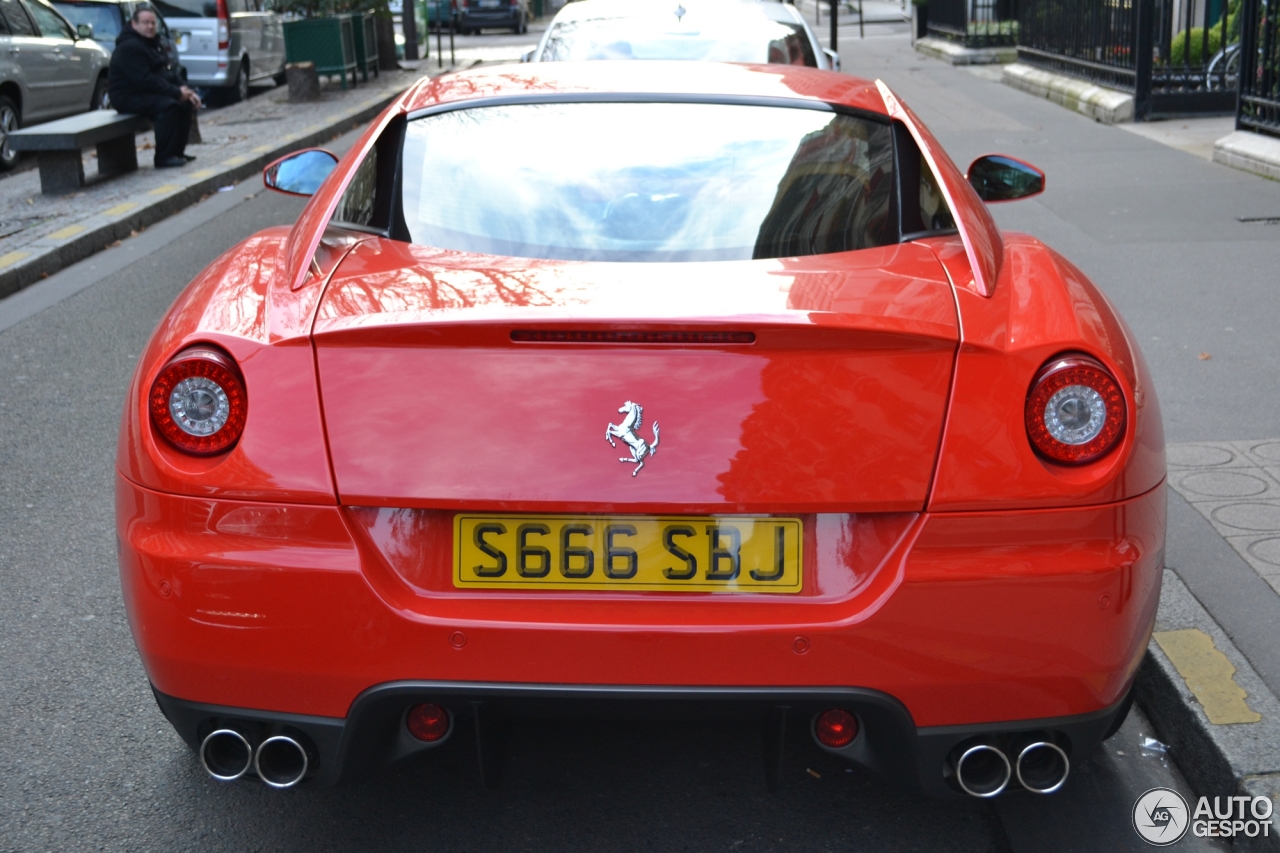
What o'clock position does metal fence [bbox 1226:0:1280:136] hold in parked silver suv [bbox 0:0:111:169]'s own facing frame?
The metal fence is roughly at 3 o'clock from the parked silver suv.

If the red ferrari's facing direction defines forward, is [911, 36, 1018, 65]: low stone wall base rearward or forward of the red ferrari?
forward

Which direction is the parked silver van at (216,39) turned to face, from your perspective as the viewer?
facing away from the viewer and to the right of the viewer

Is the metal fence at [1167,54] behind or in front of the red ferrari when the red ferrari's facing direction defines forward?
in front

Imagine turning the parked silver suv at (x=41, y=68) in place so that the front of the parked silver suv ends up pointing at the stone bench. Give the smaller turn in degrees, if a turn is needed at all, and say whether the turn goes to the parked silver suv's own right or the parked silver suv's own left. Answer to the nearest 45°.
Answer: approximately 135° to the parked silver suv's own right

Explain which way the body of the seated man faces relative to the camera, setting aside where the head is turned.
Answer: to the viewer's right

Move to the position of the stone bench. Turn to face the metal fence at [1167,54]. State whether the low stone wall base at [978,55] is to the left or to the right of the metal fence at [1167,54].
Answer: left

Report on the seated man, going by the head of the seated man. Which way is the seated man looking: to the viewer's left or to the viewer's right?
to the viewer's right

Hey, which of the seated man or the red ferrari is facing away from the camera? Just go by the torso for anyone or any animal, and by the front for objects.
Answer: the red ferrari

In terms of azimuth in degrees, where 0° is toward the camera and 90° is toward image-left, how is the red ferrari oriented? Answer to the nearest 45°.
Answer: approximately 180°

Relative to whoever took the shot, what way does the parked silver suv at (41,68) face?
facing away from the viewer and to the right of the viewer

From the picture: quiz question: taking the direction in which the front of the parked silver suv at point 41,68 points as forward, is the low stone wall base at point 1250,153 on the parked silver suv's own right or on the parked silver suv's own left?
on the parked silver suv's own right

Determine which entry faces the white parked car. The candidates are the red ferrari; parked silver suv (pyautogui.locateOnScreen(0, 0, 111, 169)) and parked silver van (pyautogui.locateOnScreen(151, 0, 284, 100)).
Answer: the red ferrari

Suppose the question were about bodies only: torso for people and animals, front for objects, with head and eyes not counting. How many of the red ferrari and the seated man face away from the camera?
1

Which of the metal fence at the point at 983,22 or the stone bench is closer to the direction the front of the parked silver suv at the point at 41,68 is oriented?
the metal fence
